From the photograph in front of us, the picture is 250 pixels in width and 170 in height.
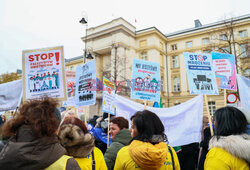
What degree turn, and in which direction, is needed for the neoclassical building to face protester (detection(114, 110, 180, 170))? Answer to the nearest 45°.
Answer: approximately 45° to its left

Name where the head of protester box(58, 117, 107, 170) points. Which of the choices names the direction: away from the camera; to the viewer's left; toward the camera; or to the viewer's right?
away from the camera

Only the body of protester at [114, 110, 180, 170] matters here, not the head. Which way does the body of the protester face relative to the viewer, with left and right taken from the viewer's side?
facing away from the viewer

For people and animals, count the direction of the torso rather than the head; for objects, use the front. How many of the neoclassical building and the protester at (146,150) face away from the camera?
1

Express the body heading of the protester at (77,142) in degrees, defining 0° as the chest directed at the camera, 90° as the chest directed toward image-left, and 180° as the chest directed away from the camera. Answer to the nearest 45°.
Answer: approximately 180°

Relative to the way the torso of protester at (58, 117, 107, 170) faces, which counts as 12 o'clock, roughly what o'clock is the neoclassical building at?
The neoclassical building is roughly at 1 o'clock from the protester.

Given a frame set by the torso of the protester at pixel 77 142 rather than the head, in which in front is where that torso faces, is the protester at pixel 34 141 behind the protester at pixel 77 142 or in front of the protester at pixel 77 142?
behind

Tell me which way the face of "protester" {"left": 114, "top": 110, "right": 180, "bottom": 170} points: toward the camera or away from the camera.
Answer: away from the camera

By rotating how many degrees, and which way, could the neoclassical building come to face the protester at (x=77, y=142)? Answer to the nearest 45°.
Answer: approximately 45° to its left
